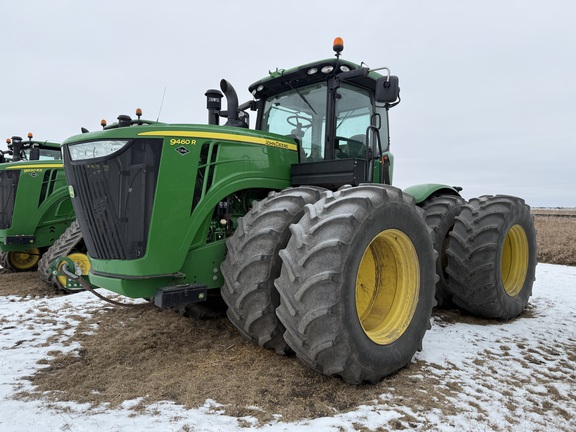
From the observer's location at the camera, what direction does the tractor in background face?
facing the viewer and to the left of the viewer

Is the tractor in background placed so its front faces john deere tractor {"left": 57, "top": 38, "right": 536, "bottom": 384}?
no

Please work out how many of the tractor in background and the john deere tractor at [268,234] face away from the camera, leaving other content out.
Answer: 0

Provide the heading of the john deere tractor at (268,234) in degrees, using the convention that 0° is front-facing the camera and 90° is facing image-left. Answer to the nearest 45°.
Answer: approximately 45°

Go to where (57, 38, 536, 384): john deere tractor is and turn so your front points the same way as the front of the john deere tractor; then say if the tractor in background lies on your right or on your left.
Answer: on your right
